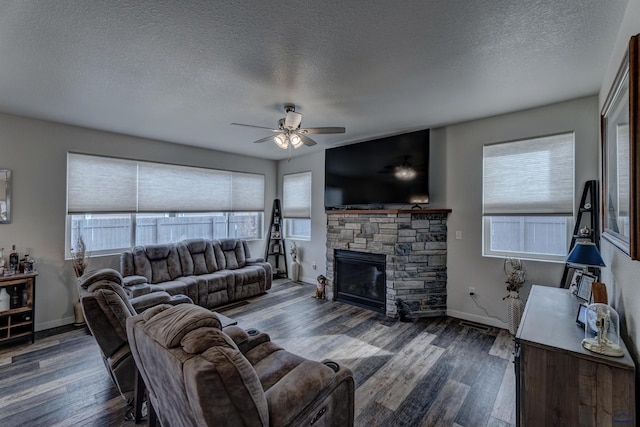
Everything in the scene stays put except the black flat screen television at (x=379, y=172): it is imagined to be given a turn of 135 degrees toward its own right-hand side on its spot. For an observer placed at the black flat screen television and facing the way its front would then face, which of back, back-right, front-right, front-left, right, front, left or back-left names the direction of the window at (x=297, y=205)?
front-left

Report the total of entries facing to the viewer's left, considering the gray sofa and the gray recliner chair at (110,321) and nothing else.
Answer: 0

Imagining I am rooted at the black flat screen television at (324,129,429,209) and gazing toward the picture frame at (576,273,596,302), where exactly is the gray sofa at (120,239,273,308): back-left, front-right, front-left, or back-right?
back-right

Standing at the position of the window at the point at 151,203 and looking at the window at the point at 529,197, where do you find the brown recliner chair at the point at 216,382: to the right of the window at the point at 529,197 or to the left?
right

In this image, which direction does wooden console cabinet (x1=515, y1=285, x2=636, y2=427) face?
to the viewer's left

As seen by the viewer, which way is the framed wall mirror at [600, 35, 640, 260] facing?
to the viewer's left

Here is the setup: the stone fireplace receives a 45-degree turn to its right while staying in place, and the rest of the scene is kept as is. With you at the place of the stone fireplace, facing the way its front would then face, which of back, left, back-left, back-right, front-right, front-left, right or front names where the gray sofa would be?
front

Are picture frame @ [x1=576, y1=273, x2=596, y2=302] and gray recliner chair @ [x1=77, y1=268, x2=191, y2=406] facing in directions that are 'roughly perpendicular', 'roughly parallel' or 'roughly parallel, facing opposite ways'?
roughly perpendicular

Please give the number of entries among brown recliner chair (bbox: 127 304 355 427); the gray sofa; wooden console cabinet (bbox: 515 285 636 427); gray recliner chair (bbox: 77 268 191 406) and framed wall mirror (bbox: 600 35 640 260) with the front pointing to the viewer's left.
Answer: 2

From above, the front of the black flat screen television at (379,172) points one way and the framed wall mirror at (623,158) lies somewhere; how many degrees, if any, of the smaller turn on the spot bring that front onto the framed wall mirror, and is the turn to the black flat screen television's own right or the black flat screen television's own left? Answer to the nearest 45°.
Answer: approximately 90° to the black flat screen television's own left

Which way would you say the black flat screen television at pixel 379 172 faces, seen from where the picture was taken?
facing the viewer and to the left of the viewer

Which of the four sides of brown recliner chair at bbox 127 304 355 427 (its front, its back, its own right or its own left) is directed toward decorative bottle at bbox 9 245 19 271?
left

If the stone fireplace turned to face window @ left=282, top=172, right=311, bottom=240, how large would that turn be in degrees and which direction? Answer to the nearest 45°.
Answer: approximately 90° to its right

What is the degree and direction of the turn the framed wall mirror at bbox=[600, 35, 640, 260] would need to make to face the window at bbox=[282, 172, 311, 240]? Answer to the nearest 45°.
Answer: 0° — it already faces it

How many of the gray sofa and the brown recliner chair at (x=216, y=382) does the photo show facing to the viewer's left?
0
